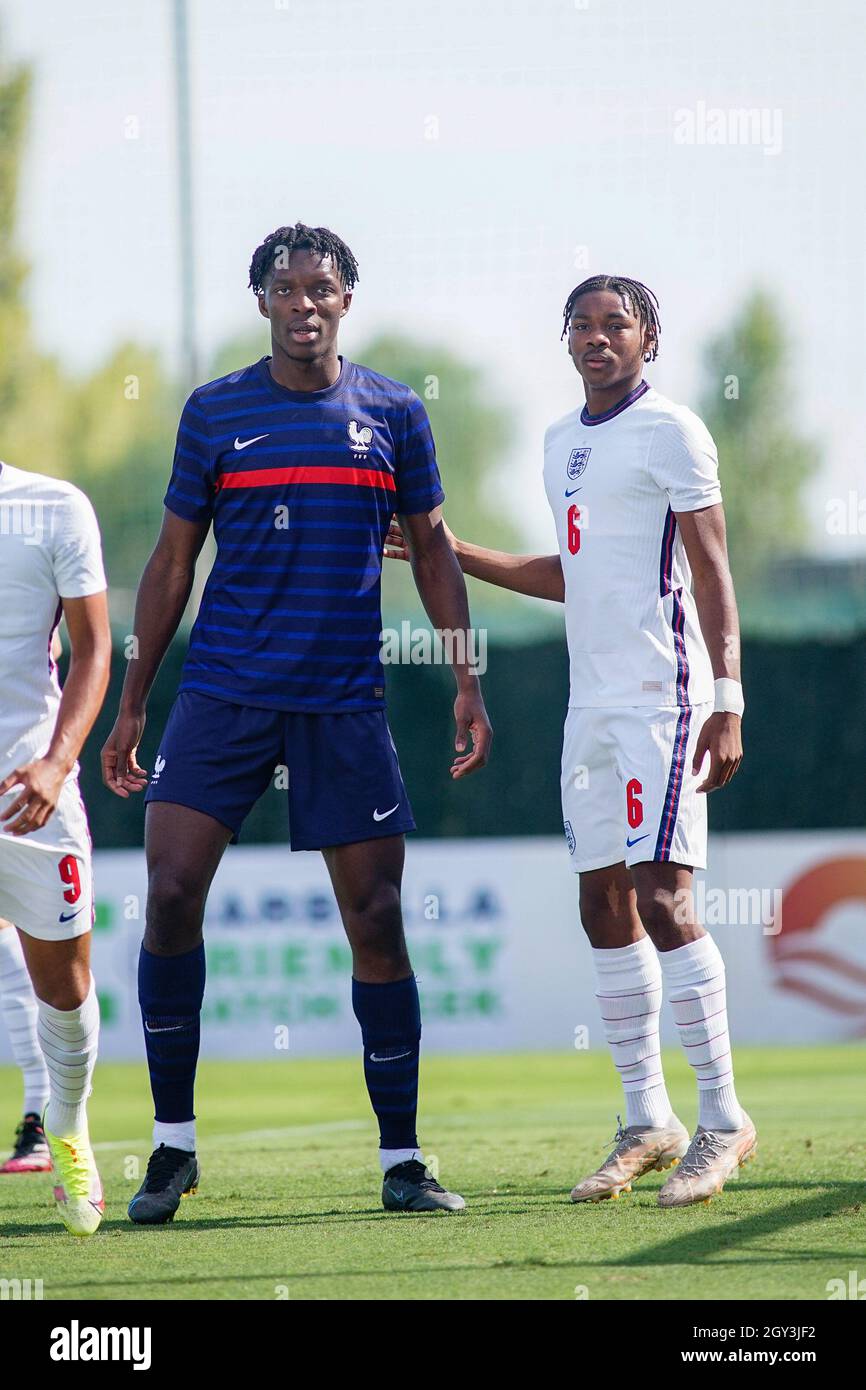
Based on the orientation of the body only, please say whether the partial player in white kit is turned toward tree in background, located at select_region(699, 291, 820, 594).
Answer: no

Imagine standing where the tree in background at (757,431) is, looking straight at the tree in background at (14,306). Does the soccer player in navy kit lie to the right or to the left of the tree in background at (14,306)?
left

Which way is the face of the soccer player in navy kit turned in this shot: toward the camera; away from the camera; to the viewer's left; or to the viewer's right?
toward the camera

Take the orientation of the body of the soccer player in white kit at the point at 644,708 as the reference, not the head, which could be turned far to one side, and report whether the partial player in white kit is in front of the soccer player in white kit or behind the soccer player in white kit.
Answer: in front

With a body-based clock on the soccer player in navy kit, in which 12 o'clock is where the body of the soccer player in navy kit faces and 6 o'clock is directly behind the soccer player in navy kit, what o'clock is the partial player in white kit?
The partial player in white kit is roughly at 2 o'clock from the soccer player in navy kit.

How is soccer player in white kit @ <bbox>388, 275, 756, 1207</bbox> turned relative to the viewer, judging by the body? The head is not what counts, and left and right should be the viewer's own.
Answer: facing the viewer and to the left of the viewer

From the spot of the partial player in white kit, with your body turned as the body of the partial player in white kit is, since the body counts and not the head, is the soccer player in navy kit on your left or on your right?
on your left

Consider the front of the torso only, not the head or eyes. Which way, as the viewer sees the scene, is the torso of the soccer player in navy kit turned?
toward the camera

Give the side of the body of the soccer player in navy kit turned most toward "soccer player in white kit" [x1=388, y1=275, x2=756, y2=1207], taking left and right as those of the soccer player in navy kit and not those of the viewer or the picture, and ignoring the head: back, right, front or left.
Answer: left

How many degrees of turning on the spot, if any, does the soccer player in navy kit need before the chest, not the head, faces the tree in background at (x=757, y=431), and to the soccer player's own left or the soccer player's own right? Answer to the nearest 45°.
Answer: approximately 180°
